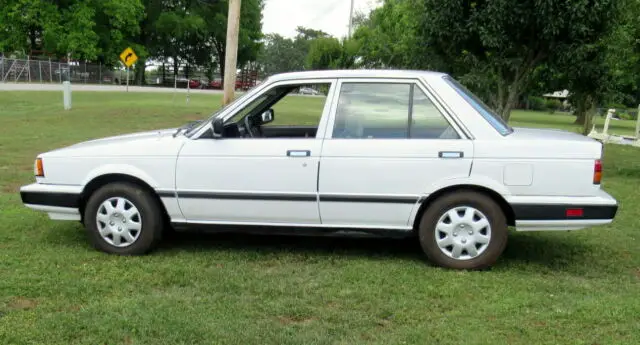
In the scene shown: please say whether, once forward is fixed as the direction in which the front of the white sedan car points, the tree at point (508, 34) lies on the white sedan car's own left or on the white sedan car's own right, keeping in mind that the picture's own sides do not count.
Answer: on the white sedan car's own right

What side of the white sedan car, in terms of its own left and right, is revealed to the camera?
left

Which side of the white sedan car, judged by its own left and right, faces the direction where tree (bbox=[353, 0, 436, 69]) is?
right

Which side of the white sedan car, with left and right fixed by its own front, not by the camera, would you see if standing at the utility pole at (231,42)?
right

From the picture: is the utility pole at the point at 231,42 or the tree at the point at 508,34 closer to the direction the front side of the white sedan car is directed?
the utility pole

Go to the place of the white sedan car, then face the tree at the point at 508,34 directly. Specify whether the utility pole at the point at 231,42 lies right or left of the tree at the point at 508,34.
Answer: left
